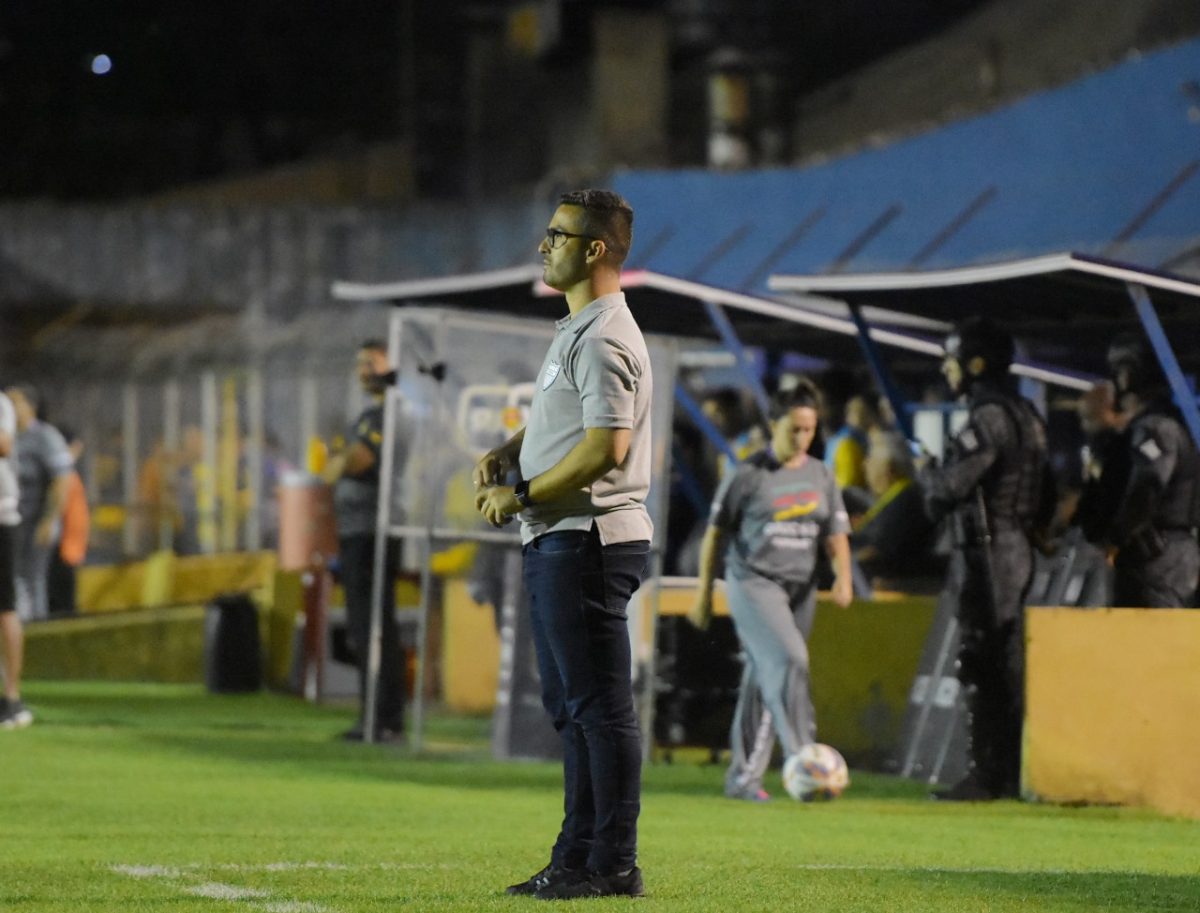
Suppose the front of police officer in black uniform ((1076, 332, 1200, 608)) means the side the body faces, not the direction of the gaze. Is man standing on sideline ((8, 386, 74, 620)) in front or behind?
in front

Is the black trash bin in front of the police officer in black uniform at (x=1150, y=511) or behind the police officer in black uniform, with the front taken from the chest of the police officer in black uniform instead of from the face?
in front

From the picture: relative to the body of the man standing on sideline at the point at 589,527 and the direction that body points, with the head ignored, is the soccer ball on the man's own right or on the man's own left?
on the man's own right

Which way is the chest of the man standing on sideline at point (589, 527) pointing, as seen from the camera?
to the viewer's left

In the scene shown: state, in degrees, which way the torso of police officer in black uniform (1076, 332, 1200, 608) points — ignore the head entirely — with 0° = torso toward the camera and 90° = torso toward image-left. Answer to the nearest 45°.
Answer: approximately 90°

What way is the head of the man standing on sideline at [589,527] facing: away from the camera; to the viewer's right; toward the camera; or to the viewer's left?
to the viewer's left

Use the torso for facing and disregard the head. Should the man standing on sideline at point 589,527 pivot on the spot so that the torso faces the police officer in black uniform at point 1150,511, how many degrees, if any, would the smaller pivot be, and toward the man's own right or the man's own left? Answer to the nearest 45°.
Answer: approximately 135° to the man's own right
